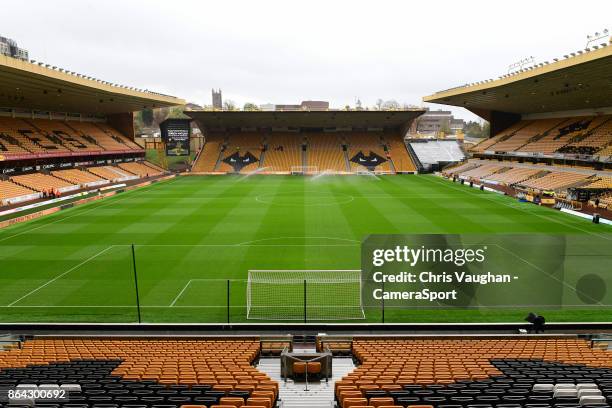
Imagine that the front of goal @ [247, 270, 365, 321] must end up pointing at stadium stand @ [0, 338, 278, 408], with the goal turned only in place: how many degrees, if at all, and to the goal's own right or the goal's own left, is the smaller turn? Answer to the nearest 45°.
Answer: approximately 180°

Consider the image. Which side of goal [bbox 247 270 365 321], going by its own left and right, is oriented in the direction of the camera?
back

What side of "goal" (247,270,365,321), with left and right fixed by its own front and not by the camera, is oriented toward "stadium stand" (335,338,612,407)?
back

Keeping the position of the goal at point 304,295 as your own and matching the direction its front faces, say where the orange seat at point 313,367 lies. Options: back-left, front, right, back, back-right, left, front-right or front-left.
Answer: back
